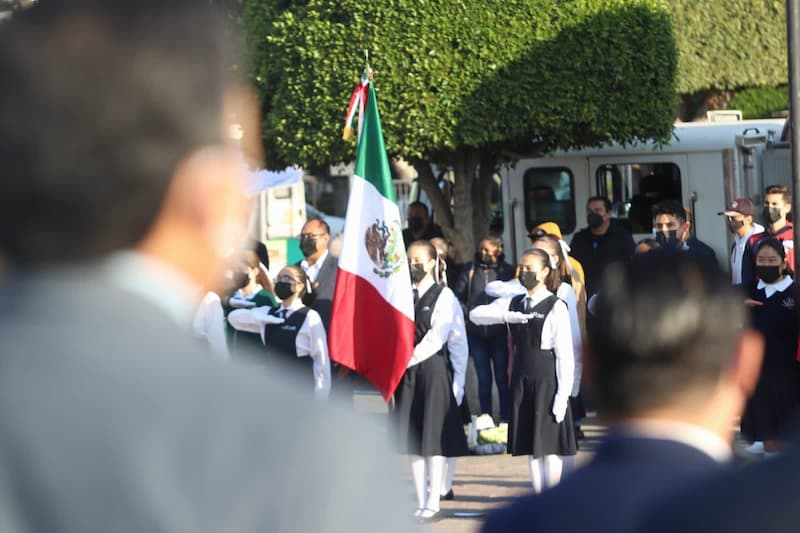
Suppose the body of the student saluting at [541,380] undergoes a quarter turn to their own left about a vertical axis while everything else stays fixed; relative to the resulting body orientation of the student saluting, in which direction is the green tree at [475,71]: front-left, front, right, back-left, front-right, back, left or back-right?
back-left

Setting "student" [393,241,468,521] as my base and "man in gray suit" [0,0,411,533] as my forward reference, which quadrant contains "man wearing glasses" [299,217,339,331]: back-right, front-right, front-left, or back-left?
back-right

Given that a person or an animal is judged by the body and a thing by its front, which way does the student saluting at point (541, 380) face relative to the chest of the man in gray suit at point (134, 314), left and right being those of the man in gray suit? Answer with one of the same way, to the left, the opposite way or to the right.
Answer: the opposite way

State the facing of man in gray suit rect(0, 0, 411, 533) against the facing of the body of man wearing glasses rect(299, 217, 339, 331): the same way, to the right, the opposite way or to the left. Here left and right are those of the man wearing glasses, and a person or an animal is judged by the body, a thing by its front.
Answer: the opposite way

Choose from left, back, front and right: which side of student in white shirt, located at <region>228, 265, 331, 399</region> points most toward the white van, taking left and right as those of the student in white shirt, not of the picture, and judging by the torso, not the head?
back

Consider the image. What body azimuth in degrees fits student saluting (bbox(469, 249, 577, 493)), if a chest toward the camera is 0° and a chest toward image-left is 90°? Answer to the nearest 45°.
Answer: approximately 45°

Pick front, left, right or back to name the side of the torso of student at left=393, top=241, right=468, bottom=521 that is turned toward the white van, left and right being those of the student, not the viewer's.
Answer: back

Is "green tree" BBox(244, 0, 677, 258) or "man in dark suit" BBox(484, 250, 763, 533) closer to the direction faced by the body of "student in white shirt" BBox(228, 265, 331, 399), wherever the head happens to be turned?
the man in dark suit

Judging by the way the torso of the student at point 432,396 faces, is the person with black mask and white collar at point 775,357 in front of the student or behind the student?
behind

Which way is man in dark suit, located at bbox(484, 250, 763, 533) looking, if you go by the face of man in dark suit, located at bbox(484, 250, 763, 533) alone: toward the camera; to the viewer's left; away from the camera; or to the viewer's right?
away from the camera

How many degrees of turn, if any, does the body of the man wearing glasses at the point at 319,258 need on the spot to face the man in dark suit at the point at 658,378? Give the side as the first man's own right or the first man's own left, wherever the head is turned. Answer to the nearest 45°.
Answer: approximately 45° to the first man's own left

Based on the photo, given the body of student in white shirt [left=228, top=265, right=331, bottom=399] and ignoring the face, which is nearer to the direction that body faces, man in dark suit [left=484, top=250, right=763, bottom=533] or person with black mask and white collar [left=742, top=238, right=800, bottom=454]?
the man in dark suit

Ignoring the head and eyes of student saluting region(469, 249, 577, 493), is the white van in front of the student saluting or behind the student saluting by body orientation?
behind

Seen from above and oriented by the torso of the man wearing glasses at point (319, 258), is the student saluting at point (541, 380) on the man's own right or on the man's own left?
on the man's own left
